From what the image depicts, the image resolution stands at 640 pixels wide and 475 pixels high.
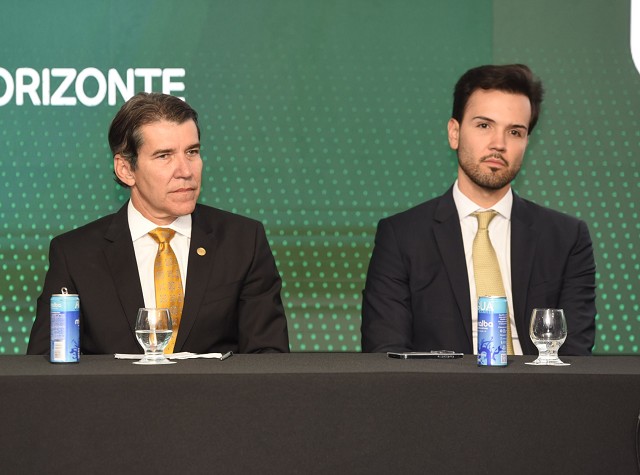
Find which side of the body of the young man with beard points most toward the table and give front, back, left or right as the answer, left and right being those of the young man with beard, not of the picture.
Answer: front

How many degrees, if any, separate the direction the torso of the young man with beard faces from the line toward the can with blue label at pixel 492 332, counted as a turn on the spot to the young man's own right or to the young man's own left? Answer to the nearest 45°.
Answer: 0° — they already face it

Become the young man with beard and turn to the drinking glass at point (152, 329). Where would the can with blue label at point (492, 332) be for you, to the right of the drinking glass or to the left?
left

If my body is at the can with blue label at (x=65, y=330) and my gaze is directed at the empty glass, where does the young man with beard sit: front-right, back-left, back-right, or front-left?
front-left

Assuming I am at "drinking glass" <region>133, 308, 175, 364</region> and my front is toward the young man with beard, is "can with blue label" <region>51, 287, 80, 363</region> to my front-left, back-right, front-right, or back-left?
back-left

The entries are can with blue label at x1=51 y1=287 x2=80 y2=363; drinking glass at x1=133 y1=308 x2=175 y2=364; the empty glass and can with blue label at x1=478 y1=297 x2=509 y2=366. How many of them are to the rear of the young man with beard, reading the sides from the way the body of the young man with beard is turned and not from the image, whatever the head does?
0

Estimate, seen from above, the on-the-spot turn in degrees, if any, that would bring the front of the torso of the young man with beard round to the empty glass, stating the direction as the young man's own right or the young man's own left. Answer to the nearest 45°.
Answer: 0° — they already face it

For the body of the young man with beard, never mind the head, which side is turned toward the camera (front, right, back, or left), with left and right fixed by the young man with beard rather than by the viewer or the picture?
front

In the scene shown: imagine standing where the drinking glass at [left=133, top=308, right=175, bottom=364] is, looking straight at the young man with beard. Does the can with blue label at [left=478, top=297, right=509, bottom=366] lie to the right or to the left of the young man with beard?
right

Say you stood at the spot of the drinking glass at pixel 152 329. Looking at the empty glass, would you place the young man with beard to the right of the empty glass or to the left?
left

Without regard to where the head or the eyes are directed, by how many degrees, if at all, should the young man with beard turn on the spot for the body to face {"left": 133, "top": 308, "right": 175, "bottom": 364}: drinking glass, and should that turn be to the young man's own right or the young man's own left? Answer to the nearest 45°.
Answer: approximately 45° to the young man's own right

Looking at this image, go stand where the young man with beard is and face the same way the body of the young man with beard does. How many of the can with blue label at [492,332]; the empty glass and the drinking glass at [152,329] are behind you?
0

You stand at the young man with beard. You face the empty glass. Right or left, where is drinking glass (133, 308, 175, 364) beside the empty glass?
right

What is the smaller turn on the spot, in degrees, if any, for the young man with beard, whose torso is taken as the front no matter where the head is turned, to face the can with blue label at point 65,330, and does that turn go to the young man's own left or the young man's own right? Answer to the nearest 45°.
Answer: approximately 45° to the young man's own right
